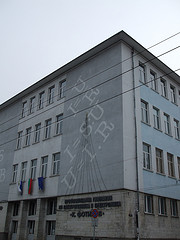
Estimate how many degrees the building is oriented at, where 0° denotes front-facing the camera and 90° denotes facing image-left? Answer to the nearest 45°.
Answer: approximately 45°
